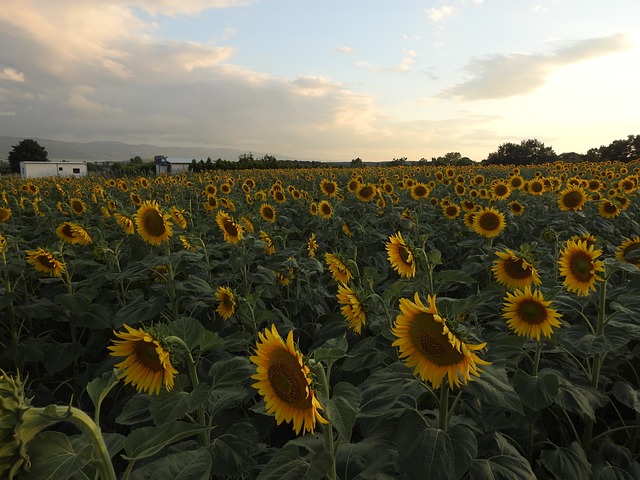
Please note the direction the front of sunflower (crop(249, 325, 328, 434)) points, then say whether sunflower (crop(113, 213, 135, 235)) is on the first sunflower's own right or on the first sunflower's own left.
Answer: on the first sunflower's own right

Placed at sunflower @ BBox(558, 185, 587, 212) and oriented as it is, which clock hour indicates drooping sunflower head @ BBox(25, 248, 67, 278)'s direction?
The drooping sunflower head is roughly at 1 o'clock from the sunflower.

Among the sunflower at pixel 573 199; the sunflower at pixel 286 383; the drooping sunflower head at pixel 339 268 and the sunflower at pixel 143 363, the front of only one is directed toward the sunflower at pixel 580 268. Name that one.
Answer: the sunflower at pixel 573 199

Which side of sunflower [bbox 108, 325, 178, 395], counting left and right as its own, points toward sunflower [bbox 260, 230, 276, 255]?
back

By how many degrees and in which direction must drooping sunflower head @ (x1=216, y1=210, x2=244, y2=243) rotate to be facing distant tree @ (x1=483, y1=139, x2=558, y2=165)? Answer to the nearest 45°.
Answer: approximately 180°

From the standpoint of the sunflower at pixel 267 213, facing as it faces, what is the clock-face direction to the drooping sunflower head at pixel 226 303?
The drooping sunflower head is roughly at 12 o'clock from the sunflower.

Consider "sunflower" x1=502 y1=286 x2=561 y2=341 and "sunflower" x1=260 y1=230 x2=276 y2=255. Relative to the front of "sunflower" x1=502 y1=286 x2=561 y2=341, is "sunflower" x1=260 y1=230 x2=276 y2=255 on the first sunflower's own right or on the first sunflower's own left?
on the first sunflower's own right

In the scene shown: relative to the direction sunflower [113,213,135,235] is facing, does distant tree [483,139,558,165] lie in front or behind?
behind

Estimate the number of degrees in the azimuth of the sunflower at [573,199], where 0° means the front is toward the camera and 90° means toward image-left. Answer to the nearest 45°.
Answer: approximately 0°

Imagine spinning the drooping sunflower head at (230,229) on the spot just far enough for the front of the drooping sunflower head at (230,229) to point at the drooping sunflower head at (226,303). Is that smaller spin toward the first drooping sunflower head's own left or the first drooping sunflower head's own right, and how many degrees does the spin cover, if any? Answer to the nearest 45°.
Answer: approximately 45° to the first drooping sunflower head's own left

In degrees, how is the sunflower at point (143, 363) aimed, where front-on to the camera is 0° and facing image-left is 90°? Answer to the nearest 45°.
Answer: approximately 45°

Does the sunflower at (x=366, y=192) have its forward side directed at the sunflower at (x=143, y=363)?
yes
